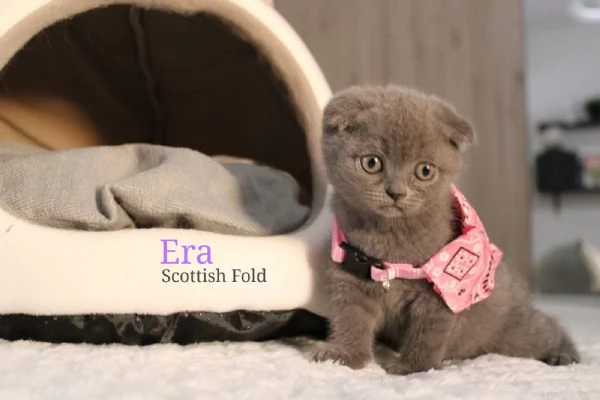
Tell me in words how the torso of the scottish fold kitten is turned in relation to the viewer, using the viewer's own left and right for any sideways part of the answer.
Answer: facing the viewer and to the left of the viewer

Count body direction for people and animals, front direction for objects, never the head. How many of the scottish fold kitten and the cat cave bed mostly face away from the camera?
0

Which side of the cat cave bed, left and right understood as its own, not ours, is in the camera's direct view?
front
